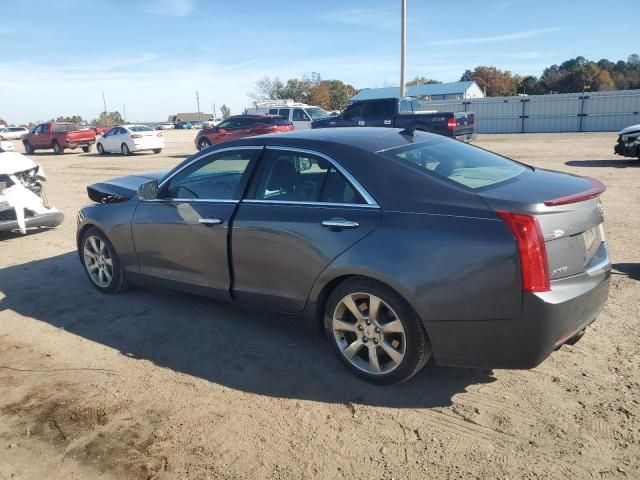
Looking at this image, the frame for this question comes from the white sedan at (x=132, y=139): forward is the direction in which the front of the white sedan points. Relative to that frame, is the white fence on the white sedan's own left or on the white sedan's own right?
on the white sedan's own right

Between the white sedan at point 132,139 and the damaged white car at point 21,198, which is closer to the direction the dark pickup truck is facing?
the white sedan

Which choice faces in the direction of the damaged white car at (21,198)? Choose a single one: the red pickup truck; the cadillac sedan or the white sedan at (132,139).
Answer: the cadillac sedan

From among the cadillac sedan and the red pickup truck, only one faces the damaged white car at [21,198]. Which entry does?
the cadillac sedan

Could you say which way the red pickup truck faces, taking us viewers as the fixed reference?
facing away from the viewer and to the left of the viewer

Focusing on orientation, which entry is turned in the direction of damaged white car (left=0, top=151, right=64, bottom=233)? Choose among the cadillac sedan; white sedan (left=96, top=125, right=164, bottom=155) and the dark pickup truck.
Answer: the cadillac sedan

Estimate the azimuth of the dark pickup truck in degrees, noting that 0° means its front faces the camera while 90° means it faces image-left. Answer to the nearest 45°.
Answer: approximately 135°

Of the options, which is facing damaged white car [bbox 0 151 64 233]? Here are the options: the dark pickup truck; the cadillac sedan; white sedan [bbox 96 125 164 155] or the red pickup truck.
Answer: the cadillac sedan

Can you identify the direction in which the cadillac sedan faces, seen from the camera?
facing away from the viewer and to the left of the viewer

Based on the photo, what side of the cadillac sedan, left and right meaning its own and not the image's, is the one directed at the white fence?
right

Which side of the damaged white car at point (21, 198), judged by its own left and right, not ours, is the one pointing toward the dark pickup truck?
left

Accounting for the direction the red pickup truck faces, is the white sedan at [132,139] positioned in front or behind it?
behind

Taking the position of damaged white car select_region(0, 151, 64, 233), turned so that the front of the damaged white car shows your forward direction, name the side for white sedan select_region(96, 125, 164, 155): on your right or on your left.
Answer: on your left

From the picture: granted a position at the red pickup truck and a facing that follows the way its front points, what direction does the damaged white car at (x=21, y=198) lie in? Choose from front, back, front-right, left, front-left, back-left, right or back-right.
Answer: back-left
